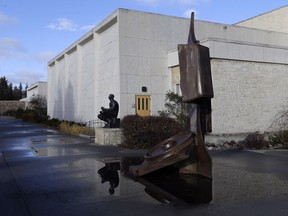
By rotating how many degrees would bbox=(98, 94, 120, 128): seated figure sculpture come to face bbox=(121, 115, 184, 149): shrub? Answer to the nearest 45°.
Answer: approximately 135° to its left

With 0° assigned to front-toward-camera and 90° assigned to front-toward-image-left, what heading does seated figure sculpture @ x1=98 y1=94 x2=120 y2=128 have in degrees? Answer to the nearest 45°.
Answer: approximately 90°

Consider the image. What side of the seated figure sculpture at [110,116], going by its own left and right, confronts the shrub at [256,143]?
back

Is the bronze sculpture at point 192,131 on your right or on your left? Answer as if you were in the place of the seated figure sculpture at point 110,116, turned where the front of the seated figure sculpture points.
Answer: on your left
